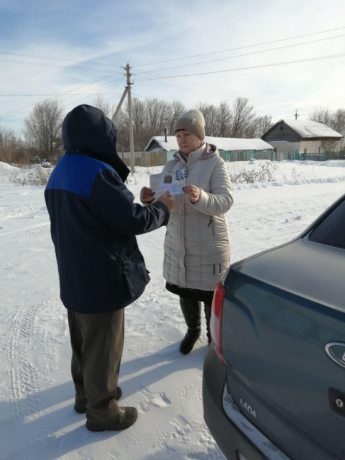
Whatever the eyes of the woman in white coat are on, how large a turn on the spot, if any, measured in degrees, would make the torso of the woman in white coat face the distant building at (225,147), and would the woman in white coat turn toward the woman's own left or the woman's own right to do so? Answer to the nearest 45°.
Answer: approximately 135° to the woman's own right

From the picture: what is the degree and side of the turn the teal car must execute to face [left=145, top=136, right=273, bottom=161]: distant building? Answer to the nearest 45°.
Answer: approximately 45° to its left

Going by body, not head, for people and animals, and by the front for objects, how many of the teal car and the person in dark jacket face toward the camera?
0

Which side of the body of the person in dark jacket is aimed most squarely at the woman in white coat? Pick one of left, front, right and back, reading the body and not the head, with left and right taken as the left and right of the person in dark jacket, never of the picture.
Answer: front

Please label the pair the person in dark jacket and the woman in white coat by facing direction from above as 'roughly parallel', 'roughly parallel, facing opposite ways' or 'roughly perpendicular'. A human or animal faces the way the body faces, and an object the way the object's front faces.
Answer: roughly parallel, facing opposite ways

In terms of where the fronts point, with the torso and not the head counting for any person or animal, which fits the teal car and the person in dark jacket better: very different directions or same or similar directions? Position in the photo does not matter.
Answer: same or similar directions

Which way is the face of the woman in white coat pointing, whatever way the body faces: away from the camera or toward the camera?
toward the camera

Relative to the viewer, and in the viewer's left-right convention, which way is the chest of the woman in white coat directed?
facing the viewer and to the left of the viewer

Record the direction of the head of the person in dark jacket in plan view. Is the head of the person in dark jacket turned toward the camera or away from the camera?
away from the camera

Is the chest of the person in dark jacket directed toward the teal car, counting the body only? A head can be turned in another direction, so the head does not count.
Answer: no

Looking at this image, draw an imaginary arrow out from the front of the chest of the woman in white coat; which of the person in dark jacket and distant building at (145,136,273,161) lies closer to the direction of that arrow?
the person in dark jacket

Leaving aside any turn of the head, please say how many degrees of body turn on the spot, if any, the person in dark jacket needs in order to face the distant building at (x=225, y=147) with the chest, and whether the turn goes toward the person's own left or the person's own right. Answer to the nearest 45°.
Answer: approximately 45° to the person's own left

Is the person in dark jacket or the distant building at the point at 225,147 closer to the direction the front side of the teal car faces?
the distant building

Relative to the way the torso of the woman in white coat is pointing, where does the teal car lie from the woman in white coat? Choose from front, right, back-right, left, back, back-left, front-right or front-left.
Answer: front-left

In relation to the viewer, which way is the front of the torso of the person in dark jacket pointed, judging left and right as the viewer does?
facing away from the viewer and to the right of the viewer

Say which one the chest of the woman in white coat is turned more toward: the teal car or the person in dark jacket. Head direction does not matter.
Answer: the person in dark jacket

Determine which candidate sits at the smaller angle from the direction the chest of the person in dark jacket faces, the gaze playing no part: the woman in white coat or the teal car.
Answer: the woman in white coat

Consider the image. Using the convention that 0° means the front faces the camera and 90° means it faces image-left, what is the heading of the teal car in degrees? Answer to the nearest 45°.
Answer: approximately 225°

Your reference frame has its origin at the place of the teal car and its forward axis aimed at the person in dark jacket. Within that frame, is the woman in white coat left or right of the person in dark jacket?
right

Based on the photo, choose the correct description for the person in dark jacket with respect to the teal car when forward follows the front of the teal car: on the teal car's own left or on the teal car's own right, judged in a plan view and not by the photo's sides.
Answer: on the teal car's own left
